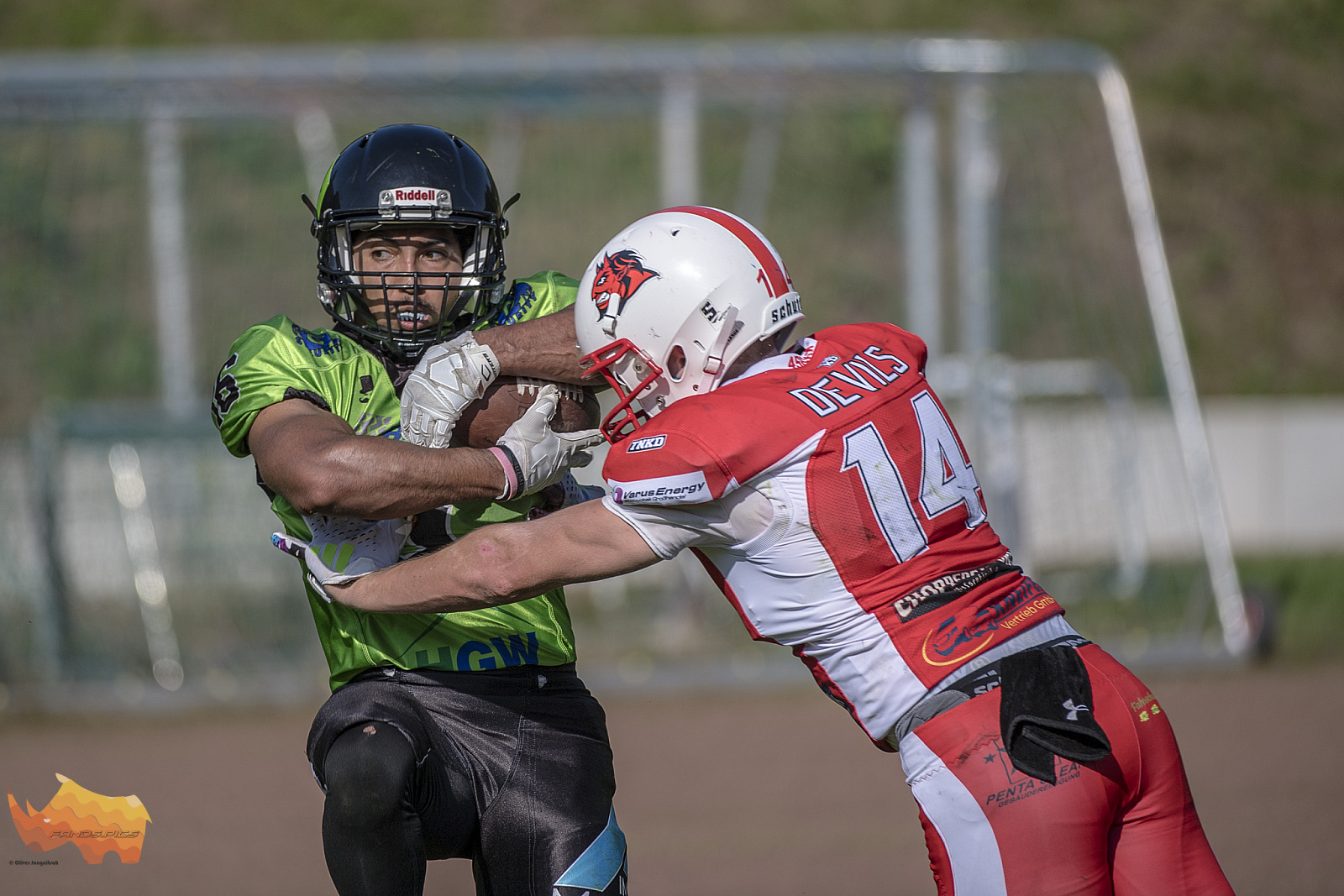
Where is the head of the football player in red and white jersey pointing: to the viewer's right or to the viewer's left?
to the viewer's left

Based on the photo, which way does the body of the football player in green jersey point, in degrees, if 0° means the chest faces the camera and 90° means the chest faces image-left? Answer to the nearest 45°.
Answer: approximately 0°

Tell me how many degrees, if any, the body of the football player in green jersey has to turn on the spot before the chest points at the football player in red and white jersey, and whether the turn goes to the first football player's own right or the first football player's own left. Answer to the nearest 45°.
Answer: approximately 45° to the first football player's own left
